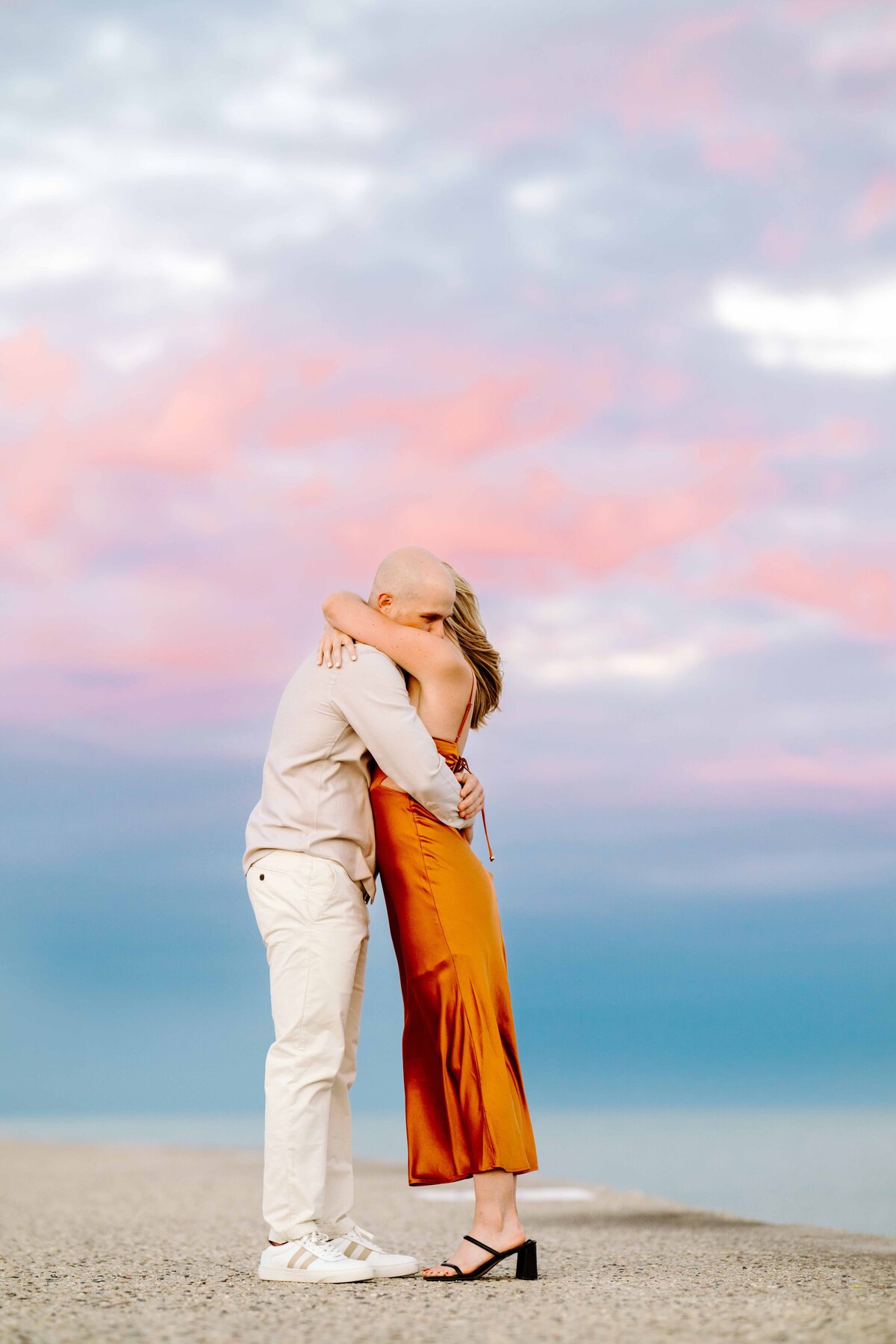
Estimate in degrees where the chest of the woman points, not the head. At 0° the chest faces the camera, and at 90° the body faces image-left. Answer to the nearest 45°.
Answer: approximately 90°

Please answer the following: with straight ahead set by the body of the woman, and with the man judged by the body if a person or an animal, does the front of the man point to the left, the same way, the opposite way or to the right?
the opposite way

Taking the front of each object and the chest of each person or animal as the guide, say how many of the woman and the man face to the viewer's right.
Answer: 1

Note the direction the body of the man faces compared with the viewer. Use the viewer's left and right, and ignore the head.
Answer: facing to the right of the viewer
